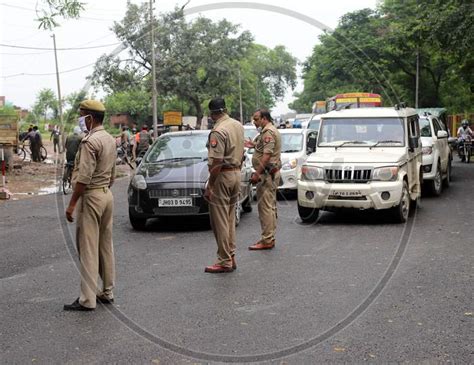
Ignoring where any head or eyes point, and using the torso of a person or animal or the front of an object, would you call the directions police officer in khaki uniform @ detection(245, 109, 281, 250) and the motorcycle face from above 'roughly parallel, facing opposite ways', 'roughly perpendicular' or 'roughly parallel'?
roughly perpendicular

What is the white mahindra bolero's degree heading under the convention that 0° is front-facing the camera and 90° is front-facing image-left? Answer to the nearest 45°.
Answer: approximately 0°

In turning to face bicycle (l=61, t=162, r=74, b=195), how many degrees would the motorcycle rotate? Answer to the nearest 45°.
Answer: approximately 45° to its right

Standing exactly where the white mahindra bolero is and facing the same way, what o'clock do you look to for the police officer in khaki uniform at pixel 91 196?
The police officer in khaki uniform is roughly at 1 o'clock from the white mahindra bolero.

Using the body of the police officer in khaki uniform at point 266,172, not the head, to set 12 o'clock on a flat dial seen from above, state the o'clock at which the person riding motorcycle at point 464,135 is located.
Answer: The person riding motorcycle is roughly at 4 o'clock from the police officer in khaki uniform.

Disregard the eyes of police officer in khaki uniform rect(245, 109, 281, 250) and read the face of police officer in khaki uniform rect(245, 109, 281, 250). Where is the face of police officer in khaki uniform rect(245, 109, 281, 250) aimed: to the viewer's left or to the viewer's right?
to the viewer's left

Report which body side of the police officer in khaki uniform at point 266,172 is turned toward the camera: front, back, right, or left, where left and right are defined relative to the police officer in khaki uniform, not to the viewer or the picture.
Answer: left

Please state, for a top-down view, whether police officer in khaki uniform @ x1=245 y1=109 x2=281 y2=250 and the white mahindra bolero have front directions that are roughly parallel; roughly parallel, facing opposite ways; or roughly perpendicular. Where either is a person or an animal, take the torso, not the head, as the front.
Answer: roughly perpendicular
